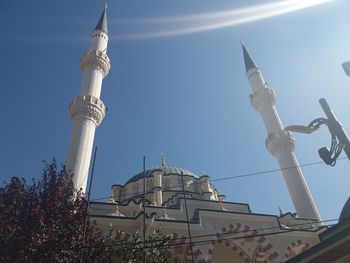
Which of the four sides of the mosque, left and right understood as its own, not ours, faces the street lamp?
front

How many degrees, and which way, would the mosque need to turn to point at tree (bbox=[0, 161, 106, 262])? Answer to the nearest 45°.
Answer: approximately 45° to its right

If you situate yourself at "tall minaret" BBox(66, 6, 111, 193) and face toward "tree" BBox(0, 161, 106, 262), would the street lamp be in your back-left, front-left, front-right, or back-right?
front-left

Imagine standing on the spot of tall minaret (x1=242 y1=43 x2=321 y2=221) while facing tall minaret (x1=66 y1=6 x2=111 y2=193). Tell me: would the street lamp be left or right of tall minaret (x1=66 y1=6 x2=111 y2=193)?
left

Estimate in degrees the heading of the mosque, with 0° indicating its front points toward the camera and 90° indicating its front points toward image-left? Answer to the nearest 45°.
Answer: approximately 0°
